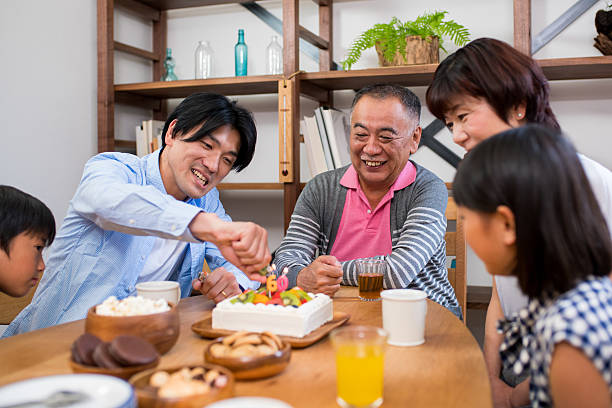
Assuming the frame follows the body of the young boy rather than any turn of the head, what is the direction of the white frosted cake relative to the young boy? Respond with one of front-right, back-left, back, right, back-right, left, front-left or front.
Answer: front-right

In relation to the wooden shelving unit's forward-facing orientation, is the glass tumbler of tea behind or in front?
in front

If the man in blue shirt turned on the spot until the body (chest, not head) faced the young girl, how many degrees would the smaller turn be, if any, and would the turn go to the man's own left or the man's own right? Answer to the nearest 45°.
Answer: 0° — they already face them

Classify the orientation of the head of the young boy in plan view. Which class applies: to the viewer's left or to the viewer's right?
to the viewer's right

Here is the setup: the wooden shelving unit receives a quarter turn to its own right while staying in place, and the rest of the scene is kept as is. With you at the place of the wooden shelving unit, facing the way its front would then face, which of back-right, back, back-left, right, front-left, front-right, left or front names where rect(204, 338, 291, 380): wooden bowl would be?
left

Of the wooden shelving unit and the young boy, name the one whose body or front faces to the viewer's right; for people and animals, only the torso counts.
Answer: the young boy

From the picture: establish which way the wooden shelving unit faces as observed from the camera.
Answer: facing the viewer

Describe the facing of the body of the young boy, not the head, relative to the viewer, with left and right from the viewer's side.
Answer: facing to the right of the viewer

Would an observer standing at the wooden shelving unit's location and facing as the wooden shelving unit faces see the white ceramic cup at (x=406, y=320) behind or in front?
in front

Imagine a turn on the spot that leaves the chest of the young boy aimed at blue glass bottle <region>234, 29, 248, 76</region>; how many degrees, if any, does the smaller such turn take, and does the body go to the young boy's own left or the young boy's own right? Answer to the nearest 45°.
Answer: approximately 45° to the young boy's own left

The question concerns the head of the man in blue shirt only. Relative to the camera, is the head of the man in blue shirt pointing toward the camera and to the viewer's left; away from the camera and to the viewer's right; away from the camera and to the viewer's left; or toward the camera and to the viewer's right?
toward the camera and to the viewer's right

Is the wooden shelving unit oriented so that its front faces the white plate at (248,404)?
yes

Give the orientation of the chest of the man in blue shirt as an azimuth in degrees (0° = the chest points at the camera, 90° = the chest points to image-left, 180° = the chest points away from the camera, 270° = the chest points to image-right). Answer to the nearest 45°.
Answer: approximately 315°

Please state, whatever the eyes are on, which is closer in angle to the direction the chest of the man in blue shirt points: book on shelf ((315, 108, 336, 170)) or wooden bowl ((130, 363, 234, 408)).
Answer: the wooden bowl

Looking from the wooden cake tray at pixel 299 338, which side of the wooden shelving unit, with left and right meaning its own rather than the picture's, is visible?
front

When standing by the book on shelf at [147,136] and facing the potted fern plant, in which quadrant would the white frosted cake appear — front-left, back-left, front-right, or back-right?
front-right

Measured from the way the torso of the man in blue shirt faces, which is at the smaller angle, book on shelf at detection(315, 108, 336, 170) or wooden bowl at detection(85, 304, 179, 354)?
the wooden bowl

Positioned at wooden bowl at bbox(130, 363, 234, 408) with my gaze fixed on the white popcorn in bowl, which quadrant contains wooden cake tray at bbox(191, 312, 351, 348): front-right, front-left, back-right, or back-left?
front-right

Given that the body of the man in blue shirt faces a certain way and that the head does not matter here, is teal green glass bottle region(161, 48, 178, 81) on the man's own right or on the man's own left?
on the man's own left

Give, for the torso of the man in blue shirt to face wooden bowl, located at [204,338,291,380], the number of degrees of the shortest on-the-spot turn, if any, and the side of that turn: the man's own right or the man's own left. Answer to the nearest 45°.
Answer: approximately 45° to the man's own right

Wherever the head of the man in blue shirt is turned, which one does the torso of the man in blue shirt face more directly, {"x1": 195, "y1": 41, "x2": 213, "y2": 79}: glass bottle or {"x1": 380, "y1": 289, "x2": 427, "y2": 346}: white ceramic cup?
the white ceramic cup
